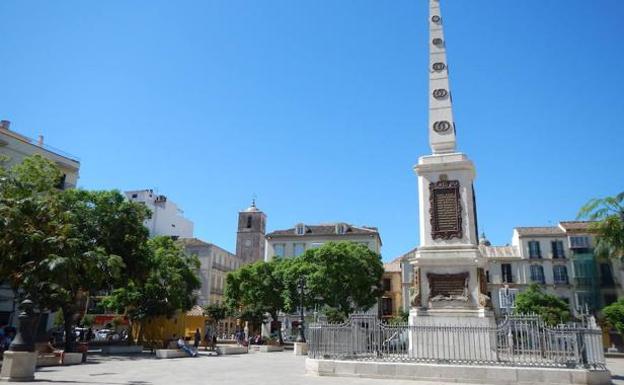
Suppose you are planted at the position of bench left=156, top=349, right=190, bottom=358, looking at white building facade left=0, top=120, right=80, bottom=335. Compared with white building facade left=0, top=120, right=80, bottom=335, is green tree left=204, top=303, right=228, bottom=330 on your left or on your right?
right

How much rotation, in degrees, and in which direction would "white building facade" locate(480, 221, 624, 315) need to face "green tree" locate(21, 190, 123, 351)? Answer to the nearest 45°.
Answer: approximately 45° to its right

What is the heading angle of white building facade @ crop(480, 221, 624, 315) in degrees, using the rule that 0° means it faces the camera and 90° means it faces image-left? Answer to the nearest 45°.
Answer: approximately 0°
